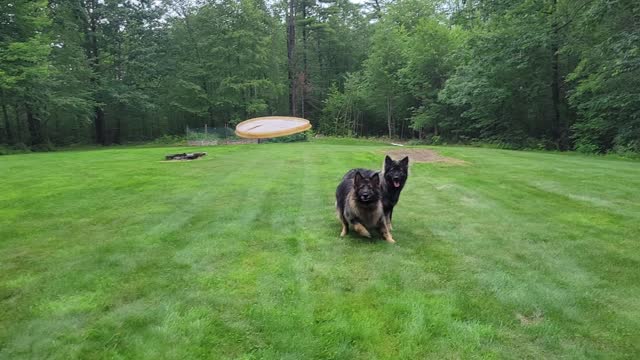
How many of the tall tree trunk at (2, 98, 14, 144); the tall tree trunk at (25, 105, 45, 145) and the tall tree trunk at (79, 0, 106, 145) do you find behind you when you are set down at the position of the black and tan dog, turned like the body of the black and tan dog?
3

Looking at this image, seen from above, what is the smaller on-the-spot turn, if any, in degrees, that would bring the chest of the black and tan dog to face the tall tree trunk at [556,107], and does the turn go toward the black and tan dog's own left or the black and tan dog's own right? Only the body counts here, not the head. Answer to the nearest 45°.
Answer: approximately 90° to the black and tan dog's own left

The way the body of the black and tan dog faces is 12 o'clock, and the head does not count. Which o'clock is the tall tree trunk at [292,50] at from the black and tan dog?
The tall tree trunk is roughly at 7 o'clock from the black and tan dog.

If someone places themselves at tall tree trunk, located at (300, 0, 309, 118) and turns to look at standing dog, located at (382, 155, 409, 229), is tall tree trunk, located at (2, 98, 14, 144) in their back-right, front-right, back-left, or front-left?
front-right

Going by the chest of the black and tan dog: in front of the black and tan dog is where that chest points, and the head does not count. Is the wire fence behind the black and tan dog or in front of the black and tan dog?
behind

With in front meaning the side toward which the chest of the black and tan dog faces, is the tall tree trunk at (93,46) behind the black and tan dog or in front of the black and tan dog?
behind

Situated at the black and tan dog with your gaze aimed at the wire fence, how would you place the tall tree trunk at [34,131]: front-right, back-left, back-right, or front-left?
front-left

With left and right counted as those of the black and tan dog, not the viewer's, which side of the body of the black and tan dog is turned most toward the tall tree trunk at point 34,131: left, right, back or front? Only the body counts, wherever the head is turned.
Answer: back

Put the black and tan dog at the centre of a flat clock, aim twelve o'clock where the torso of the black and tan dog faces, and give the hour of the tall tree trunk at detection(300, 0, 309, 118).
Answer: The tall tree trunk is roughly at 7 o'clock from the black and tan dog.

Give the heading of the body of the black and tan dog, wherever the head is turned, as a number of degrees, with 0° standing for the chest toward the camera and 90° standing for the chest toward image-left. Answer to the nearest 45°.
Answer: approximately 315°

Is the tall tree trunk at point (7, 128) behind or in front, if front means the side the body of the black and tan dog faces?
behind
